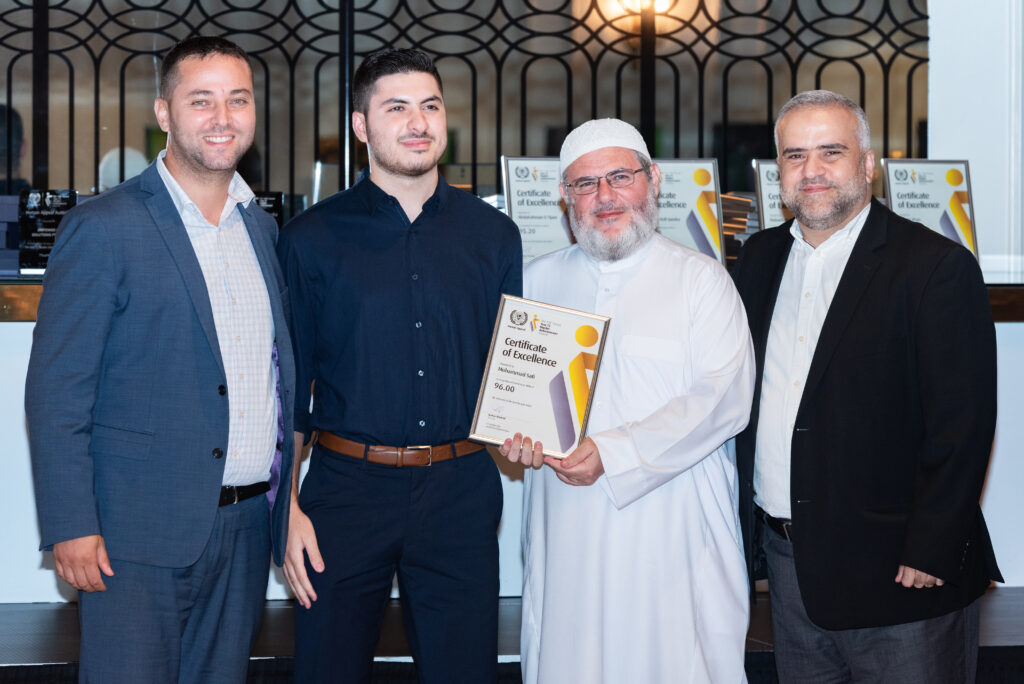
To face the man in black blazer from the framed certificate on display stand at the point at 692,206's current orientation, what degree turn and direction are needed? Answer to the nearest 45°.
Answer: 0° — it already faces them

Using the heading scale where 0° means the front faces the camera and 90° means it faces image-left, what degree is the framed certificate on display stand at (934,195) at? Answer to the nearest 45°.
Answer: approximately 0°

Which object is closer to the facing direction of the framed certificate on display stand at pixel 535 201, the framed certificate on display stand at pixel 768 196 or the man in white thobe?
the man in white thobe

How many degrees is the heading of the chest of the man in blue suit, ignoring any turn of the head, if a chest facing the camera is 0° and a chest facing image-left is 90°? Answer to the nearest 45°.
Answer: approximately 315°

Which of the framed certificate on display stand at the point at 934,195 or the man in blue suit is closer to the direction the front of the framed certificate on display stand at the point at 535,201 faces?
the man in blue suit

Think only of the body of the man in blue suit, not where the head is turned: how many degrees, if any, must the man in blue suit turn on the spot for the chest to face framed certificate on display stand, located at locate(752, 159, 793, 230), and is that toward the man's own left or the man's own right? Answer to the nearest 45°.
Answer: approximately 90° to the man's own left

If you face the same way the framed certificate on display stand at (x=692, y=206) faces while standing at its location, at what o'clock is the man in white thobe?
The man in white thobe is roughly at 12 o'clock from the framed certificate on display stand.

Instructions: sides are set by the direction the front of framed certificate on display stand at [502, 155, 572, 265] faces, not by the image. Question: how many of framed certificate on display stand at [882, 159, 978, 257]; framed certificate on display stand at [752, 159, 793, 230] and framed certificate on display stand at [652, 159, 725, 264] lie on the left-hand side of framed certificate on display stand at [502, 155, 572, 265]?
3

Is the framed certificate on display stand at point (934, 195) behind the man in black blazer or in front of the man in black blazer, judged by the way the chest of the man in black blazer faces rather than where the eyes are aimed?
behind

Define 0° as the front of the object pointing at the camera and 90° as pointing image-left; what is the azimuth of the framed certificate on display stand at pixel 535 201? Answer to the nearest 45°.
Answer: approximately 0°
